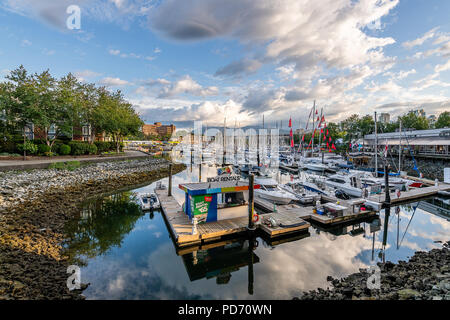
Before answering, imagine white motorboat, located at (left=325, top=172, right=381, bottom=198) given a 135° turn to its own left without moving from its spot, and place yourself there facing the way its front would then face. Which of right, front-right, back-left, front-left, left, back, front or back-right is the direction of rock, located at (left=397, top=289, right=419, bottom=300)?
front

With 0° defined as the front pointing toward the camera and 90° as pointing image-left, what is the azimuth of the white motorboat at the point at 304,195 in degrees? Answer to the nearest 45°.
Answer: approximately 135°

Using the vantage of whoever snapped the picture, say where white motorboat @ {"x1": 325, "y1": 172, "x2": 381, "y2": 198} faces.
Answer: facing away from the viewer and to the left of the viewer

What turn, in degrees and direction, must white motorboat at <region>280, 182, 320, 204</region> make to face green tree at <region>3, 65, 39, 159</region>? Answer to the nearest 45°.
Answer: approximately 45° to its left

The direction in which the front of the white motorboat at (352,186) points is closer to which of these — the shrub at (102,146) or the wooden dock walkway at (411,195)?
the shrub

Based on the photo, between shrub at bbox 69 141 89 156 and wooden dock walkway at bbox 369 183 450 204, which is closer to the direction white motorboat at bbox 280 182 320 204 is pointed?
the shrub
